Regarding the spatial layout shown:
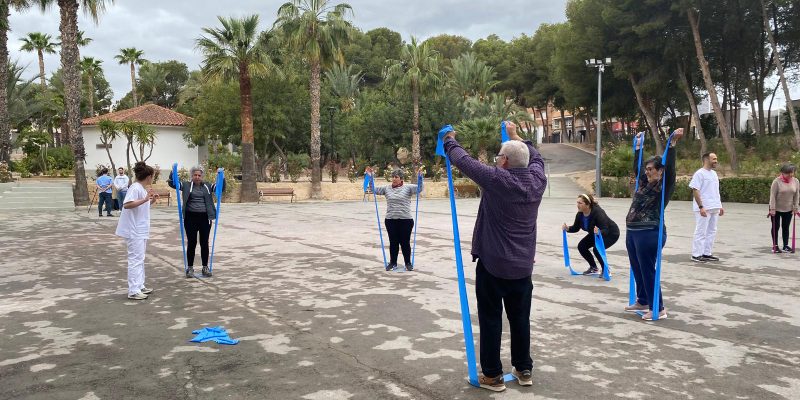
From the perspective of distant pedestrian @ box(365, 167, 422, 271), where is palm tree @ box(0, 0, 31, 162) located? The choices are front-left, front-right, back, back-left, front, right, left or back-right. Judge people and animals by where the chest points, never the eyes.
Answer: back-right

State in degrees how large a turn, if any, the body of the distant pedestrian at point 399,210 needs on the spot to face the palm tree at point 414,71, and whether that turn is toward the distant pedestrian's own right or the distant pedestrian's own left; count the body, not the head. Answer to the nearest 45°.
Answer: approximately 180°

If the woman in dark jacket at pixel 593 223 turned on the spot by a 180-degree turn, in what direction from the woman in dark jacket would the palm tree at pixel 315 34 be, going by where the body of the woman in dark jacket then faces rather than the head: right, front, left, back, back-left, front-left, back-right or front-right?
left

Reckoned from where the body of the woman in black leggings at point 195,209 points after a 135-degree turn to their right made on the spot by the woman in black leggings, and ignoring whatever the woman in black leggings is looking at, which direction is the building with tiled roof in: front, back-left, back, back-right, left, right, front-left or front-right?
front-right

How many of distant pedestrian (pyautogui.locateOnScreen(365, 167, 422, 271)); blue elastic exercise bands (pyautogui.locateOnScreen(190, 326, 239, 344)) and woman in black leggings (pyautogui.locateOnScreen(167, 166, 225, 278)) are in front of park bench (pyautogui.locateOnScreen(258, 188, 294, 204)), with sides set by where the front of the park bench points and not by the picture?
3

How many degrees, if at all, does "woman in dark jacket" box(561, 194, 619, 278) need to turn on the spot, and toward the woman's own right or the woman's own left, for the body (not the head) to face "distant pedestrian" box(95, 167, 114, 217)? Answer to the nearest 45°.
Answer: approximately 90° to the woman's own right

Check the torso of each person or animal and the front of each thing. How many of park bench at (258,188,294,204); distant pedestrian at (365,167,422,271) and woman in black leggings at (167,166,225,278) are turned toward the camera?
3

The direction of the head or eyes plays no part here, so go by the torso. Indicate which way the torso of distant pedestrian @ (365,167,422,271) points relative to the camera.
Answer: toward the camera

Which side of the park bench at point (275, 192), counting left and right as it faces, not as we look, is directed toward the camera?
front

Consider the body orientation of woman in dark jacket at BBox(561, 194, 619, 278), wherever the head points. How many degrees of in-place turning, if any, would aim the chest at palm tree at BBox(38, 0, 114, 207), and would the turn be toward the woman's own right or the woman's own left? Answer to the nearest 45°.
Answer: approximately 90° to the woman's own right

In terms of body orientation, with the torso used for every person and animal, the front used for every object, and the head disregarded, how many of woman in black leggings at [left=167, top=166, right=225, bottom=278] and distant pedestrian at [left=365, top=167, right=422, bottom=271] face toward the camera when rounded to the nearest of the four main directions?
2

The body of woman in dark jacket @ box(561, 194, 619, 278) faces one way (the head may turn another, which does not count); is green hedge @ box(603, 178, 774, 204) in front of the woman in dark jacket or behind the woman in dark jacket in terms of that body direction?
behind

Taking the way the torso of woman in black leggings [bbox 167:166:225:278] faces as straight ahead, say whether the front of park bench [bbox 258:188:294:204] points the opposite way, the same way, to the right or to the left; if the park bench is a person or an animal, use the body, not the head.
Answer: the same way

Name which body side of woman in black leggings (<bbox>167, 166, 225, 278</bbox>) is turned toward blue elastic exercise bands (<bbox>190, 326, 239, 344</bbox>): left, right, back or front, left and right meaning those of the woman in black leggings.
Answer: front

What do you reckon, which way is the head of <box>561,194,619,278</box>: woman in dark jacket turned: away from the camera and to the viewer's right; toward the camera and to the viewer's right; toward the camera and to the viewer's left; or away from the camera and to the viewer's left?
toward the camera and to the viewer's left

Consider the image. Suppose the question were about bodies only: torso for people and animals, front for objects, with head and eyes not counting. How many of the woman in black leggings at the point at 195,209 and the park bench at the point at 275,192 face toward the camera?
2

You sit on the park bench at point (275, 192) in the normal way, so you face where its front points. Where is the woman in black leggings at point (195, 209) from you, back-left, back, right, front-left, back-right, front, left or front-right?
front
